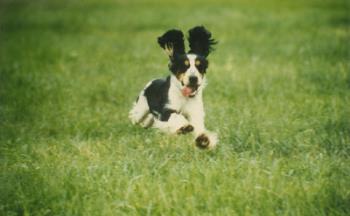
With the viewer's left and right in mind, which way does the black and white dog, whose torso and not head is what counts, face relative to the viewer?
facing the viewer and to the right of the viewer
